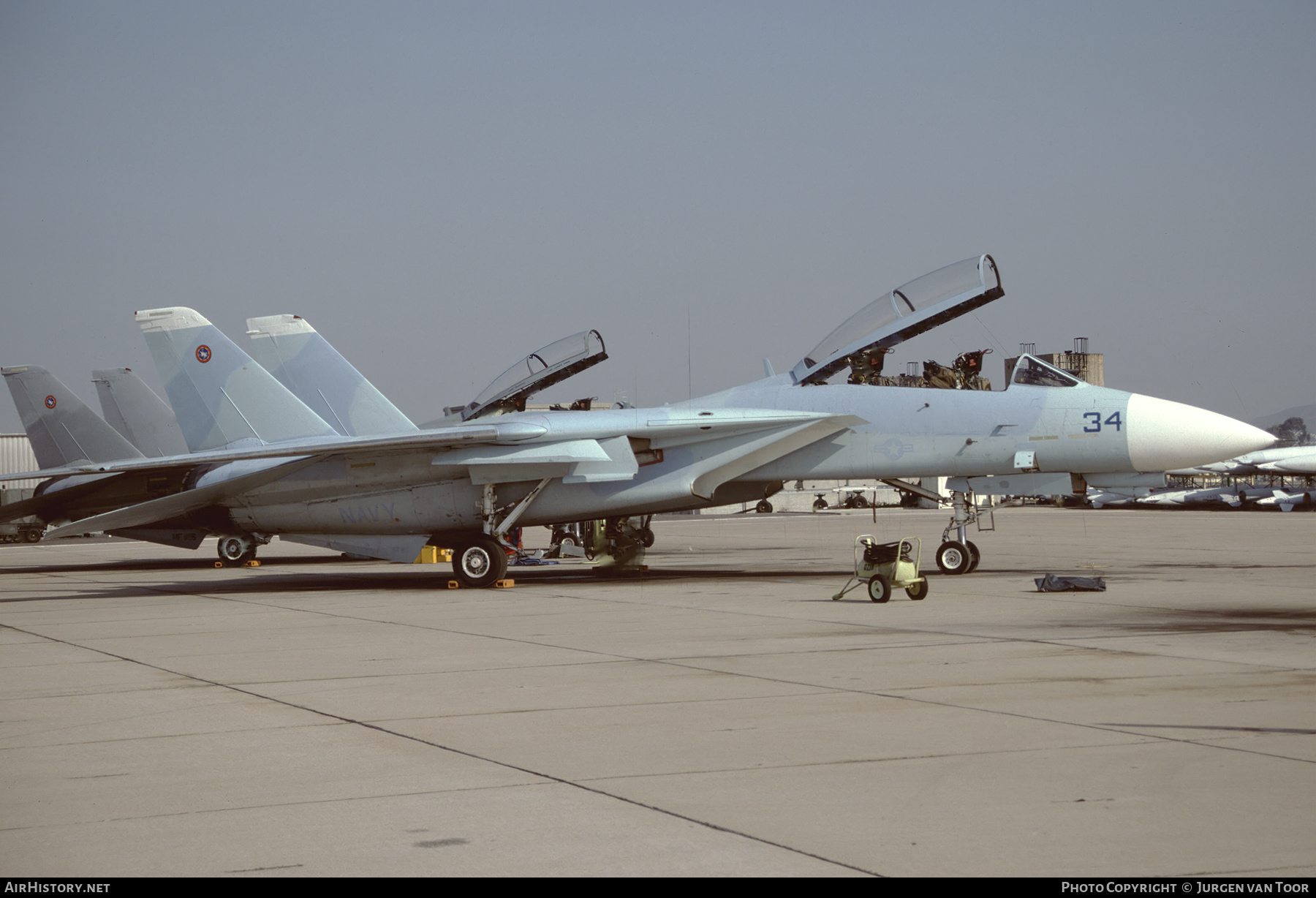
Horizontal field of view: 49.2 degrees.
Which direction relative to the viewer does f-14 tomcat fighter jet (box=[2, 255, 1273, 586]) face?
to the viewer's right

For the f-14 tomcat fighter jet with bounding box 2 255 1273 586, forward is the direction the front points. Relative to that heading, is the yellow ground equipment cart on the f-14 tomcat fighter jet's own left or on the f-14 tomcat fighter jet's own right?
on the f-14 tomcat fighter jet's own right

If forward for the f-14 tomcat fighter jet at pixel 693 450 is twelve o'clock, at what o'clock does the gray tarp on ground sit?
The gray tarp on ground is roughly at 1 o'clock from the f-14 tomcat fighter jet.
